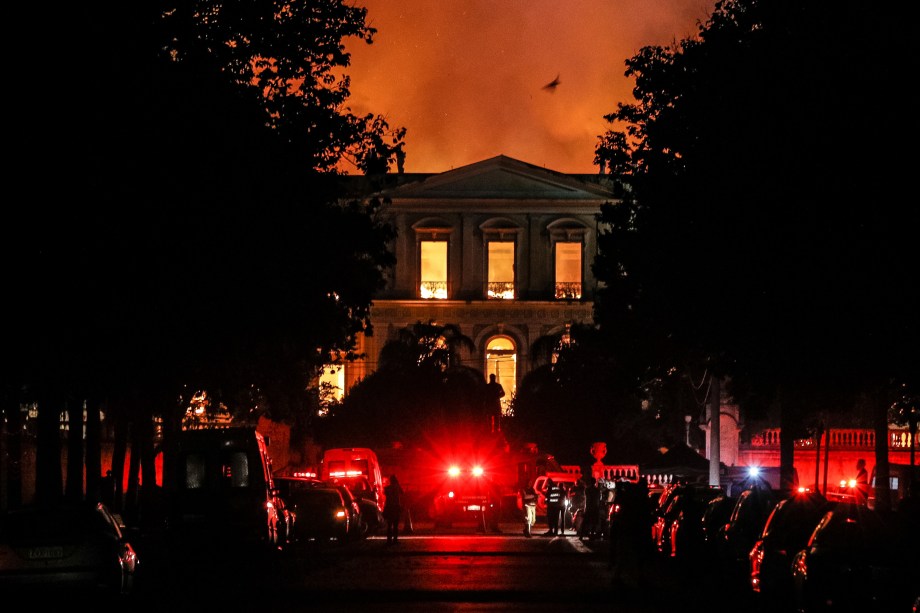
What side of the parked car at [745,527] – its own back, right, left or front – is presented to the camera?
back

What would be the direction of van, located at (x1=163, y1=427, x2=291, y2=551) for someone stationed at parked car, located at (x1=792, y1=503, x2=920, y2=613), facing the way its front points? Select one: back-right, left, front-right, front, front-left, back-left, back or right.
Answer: front-left

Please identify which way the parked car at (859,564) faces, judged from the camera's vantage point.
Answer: facing away from the viewer

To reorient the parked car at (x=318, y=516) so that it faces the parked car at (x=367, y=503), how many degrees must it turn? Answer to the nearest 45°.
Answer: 0° — it already faces it

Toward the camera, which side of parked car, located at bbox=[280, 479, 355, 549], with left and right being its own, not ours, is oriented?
back

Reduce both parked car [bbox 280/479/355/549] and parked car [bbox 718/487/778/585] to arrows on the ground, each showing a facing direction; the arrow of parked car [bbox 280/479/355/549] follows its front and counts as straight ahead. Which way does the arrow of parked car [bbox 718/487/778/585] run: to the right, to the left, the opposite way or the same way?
the same way

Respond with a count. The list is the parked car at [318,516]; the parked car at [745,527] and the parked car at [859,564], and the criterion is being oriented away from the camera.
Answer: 3

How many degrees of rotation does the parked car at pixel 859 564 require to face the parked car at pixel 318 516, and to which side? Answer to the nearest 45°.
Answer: approximately 45° to its left

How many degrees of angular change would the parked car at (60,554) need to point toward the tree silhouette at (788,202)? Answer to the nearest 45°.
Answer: approximately 45° to its right

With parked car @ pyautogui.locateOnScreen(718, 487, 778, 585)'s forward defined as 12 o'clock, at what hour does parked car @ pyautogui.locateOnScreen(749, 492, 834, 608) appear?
parked car @ pyautogui.locateOnScreen(749, 492, 834, 608) is roughly at 6 o'clock from parked car @ pyautogui.locateOnScreen(718, 487, 778, 585).

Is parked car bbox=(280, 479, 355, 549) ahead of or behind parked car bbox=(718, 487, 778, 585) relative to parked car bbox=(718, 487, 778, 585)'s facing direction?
ahead

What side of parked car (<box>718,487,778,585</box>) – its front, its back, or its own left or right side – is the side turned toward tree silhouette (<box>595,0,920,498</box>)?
front

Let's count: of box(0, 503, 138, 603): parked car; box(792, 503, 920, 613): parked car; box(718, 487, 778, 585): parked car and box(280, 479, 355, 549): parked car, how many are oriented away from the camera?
4

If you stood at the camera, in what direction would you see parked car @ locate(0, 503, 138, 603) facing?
facing away from the viewer
